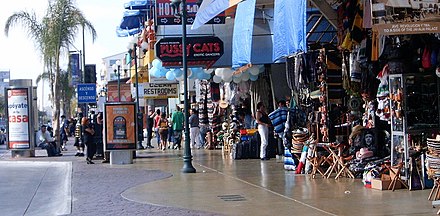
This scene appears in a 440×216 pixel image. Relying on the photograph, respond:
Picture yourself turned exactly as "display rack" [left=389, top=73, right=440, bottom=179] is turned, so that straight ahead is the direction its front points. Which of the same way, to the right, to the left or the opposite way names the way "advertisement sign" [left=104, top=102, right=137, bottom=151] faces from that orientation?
to the left

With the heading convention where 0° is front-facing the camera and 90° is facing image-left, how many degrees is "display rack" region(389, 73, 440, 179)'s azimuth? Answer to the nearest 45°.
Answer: approximately 45°

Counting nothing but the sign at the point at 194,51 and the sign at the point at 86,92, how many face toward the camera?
2

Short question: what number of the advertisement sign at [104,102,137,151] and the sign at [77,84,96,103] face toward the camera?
2

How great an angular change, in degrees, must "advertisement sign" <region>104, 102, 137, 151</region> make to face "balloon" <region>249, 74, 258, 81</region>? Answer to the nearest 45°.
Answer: approximately 90° to its left
